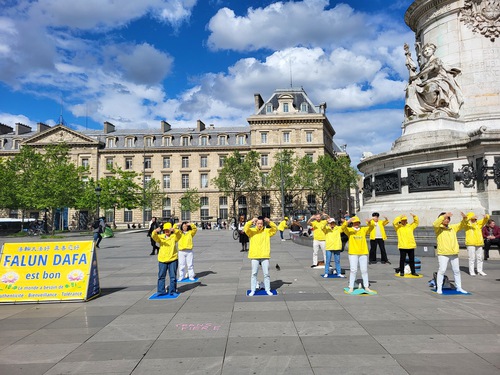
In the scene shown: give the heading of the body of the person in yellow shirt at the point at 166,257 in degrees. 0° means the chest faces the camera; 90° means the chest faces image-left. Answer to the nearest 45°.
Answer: approximately 0°

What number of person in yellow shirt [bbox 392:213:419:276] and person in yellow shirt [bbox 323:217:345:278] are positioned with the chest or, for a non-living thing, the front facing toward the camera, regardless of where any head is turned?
2

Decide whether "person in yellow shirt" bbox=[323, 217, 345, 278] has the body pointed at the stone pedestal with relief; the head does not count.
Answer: no

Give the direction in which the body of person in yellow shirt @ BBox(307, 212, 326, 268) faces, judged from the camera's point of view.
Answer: toward the camera

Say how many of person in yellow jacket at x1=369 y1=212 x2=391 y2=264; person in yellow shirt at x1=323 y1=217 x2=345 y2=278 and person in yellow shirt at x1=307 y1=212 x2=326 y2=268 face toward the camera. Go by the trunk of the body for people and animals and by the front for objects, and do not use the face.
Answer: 3

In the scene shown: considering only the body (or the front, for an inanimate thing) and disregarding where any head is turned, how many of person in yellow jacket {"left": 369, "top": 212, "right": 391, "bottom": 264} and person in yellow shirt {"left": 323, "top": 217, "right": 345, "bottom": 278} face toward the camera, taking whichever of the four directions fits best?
2

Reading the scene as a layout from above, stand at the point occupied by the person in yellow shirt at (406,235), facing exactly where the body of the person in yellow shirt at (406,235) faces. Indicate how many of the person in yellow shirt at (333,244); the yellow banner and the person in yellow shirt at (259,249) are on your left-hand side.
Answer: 0

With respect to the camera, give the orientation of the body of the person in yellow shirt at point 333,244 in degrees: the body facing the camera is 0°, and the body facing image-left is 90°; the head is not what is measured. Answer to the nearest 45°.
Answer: approximately 0°

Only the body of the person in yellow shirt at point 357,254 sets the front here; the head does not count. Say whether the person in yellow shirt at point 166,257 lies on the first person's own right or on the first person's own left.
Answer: on the first person's own right

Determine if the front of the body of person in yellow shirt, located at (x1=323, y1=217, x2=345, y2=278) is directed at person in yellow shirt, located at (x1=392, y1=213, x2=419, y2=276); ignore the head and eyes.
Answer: no

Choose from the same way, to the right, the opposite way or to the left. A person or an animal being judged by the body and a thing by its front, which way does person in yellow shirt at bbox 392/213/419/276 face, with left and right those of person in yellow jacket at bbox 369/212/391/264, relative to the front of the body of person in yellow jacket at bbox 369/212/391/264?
the same way

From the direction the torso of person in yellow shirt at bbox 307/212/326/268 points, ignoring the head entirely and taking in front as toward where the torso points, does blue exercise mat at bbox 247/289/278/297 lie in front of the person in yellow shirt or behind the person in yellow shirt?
in front

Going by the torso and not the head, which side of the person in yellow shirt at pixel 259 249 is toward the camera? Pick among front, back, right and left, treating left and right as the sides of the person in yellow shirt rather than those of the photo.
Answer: front

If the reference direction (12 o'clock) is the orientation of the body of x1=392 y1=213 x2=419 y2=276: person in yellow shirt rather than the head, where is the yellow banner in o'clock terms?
The yellow banner is roughly at 2 o'clock from the person in yellow shirt.

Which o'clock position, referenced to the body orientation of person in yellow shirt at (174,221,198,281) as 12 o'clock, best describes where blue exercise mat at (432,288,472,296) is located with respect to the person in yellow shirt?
The blue exercise mat is roughly at 10 o'clock from the person in yellow shirt.

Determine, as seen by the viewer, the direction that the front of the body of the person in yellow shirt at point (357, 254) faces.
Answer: toward the camera

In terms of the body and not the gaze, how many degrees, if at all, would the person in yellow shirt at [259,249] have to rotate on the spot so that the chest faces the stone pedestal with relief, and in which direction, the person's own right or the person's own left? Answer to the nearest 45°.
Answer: approximately 135° to the person's own left
